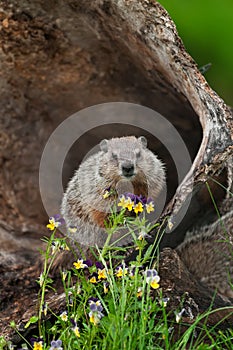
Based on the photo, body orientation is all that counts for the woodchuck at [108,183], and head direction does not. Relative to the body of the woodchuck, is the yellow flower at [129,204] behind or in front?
in front

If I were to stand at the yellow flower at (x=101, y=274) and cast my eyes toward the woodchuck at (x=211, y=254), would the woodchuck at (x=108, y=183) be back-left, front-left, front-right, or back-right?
front-left

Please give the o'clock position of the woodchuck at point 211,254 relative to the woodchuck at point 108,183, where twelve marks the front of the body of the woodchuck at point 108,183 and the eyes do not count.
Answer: the woodchuck at point 211,254 is roughly at 11 o'clock from the woodchuck at point 108,183.

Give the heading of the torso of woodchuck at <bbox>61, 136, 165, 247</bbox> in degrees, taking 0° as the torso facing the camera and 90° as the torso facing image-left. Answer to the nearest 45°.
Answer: approximately 315°

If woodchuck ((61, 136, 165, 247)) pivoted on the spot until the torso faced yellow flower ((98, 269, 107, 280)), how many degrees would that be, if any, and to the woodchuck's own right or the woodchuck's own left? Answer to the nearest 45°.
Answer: approximately 45° to the woodchuck's own right
